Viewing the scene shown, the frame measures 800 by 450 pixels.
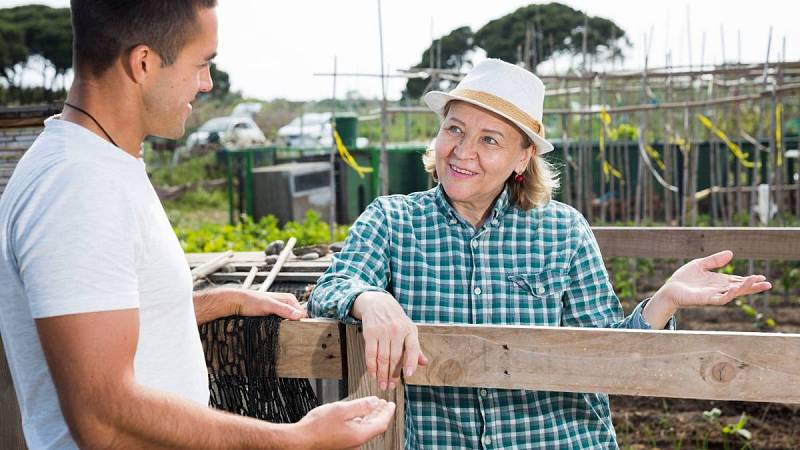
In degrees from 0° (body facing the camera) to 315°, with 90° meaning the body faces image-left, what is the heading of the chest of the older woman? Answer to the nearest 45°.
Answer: approximately 0°

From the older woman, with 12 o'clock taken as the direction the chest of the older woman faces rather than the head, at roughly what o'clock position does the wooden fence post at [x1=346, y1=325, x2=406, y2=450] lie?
The wooden fence post is roughly at 1 o'clock from the older woman.

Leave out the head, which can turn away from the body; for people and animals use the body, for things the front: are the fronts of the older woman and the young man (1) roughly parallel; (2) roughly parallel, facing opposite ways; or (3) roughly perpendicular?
roughly perpendicular

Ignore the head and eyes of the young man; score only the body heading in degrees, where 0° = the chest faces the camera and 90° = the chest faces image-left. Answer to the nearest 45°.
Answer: approximately 270°

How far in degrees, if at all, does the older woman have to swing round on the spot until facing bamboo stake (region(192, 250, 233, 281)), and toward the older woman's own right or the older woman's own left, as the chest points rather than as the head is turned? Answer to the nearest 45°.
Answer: approximately 135° to the older woman's own right

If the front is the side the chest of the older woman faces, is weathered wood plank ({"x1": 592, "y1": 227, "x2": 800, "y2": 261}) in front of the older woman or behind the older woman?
behind

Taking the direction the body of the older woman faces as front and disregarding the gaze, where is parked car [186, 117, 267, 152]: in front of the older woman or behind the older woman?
behind

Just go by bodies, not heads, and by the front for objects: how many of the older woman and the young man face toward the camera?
1

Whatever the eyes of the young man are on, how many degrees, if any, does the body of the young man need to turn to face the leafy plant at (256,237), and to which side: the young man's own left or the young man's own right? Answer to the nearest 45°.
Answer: approximately 90° to the young man's own left

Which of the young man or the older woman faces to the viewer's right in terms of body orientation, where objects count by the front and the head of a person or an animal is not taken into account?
the young man
